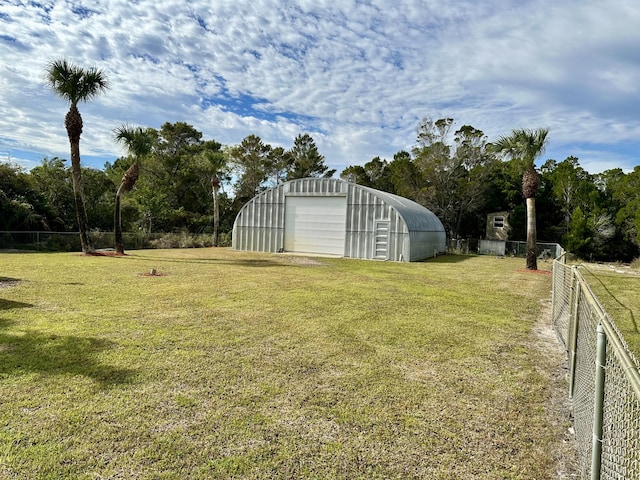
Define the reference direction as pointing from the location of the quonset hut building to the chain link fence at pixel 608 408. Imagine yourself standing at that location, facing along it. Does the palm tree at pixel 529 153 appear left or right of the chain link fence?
left

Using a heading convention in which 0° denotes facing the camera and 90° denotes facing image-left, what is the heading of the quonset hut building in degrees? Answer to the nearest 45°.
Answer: approximately 45°

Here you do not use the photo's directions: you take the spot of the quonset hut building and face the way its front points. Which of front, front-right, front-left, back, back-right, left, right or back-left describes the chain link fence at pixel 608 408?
front-left

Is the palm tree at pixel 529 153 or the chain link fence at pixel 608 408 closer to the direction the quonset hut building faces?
the chain link fence

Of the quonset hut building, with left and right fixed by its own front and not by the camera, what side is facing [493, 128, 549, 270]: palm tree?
left
